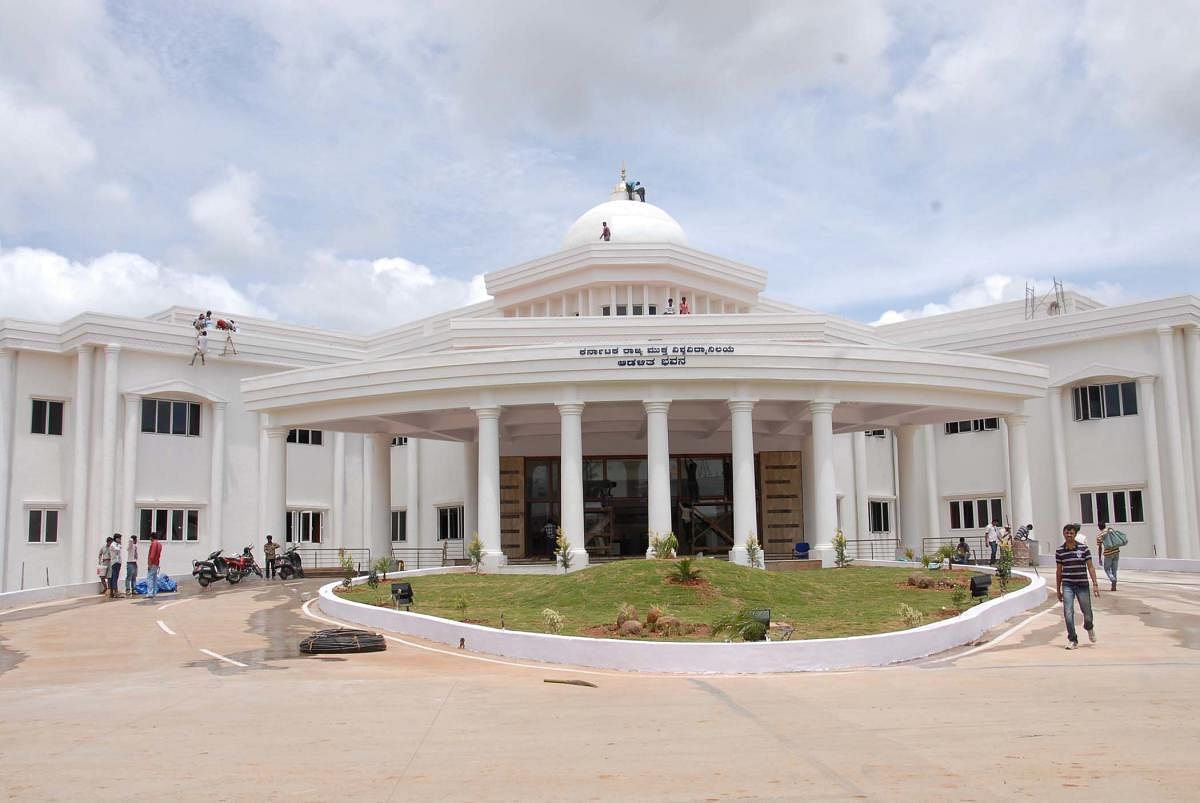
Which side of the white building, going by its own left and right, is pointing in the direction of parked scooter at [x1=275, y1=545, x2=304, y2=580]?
right

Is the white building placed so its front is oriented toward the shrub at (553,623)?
yes

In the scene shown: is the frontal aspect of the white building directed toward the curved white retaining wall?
yes

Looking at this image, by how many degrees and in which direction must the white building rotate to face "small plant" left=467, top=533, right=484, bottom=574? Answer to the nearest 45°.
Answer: approximately 45° to its right

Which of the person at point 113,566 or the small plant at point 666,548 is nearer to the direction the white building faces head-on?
the small plant

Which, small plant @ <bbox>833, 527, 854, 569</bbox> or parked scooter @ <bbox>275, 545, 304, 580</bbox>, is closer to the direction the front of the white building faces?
the small plant

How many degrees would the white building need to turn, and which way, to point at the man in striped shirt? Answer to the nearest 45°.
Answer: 0° — it already faces them

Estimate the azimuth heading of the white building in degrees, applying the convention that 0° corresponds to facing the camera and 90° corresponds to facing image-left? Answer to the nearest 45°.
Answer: approximately 0°
